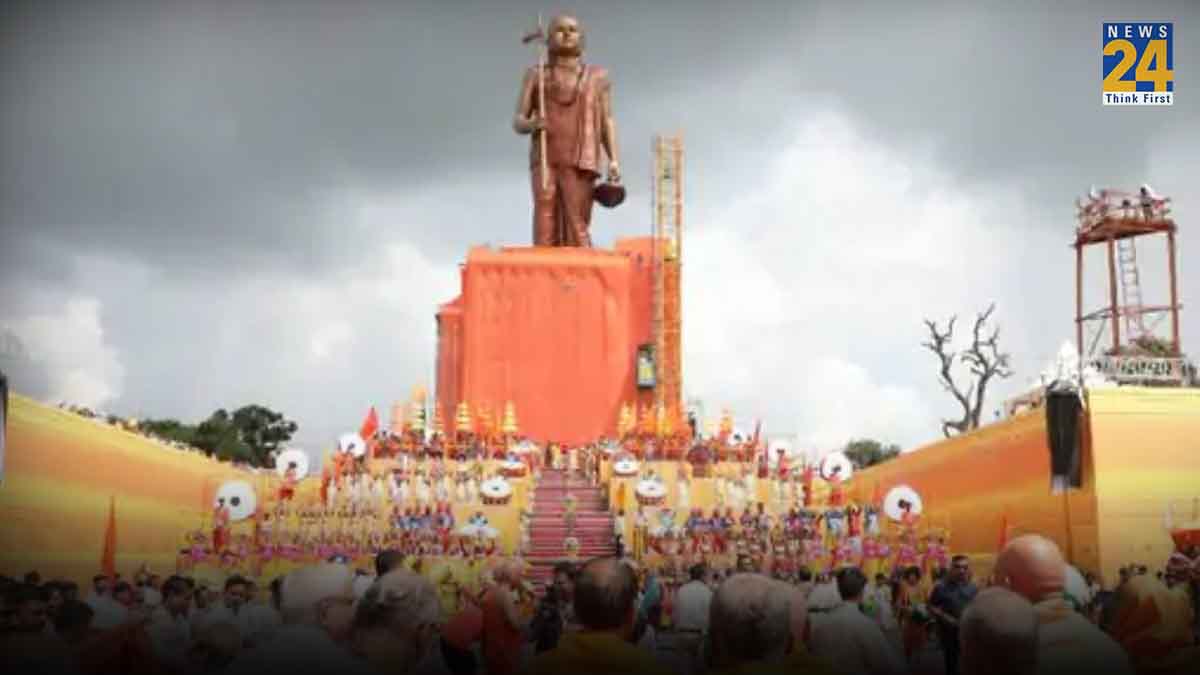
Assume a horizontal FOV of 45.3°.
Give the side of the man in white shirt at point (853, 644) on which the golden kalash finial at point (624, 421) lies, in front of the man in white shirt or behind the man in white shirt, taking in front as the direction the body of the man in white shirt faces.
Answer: in front

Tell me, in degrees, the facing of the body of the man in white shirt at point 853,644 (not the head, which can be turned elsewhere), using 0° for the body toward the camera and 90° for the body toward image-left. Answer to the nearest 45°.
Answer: approximately 180°

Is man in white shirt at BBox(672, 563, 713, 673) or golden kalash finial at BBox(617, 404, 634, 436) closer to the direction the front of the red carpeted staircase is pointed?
the man in white shirt

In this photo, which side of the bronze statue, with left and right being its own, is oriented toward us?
front

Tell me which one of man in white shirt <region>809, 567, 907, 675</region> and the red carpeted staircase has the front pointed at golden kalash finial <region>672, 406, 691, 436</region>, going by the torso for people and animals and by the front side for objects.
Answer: the man in white shirt

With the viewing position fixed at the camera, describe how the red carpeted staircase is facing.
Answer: facing the viewer

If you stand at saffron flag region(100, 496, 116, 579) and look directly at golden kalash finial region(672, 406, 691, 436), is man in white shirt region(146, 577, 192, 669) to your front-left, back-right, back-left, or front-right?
back-right

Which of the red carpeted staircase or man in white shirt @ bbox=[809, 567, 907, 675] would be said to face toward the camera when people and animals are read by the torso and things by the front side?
the red carpeted staircase

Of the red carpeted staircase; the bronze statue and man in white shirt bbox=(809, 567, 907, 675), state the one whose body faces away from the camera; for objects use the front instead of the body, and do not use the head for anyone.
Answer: the man in white shirt

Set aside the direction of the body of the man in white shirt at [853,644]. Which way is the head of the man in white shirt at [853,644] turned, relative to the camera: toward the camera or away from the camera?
away from the camera

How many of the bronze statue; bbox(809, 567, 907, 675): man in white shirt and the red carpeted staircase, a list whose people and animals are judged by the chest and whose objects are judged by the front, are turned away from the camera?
1

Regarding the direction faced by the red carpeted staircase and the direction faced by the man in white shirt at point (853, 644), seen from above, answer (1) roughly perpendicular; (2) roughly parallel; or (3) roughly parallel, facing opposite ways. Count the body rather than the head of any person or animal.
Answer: roughly parallel, facing opposite ways

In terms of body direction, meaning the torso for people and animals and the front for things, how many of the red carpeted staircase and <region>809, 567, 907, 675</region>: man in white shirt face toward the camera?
1

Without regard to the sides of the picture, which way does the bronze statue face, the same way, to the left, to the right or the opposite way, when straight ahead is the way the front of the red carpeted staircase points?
the same way

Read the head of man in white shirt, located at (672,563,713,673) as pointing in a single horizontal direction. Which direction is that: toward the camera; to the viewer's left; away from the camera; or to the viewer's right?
away from the camera

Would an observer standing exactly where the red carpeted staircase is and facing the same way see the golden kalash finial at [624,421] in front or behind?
behind

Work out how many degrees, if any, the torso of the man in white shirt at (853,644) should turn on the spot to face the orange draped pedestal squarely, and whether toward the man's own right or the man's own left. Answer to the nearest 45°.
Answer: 0° — they already face it
